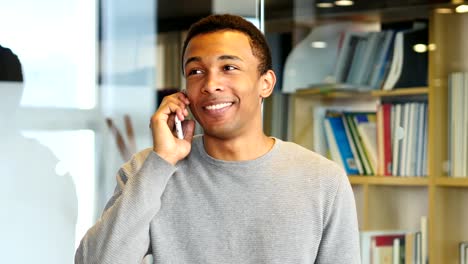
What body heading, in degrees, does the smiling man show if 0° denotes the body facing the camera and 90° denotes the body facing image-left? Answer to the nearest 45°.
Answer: approximately 0°

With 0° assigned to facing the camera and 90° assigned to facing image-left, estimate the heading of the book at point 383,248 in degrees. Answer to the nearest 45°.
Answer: approximately 0°

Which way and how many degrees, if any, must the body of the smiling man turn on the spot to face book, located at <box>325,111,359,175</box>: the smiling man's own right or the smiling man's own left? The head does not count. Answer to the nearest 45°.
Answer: approximately 180°

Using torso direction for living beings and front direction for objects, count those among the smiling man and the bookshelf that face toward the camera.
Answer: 2

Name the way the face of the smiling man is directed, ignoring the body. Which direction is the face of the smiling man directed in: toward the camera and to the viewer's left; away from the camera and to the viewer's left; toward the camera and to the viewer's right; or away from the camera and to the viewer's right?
toward the camera and to the viewer's left

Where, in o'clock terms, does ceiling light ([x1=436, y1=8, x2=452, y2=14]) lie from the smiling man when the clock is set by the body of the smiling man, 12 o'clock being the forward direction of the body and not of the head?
The ceiling light is roughly at 7 o'clock from the smiling man.
